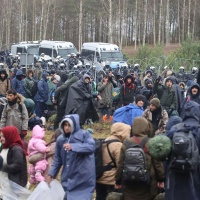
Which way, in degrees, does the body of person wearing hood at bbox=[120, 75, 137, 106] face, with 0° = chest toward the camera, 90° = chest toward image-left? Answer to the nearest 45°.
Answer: approximately 0°

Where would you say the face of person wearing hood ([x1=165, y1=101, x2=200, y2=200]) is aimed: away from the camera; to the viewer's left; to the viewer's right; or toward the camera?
away from the camera

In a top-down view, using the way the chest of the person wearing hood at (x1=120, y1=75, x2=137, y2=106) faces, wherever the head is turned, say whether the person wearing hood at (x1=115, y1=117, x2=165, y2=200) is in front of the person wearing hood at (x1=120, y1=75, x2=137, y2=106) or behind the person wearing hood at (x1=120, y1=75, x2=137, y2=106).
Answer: in front

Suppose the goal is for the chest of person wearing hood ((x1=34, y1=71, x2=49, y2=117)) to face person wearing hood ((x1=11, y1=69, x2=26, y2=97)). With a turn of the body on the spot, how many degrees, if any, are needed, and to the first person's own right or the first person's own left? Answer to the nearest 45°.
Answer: approximately 135° to the first person's own right

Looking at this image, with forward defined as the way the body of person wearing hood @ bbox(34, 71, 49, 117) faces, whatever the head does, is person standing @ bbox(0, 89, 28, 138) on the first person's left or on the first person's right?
on the first person's right

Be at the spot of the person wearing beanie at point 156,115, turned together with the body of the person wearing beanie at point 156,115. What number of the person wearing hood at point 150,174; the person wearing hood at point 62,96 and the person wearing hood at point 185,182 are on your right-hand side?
1
